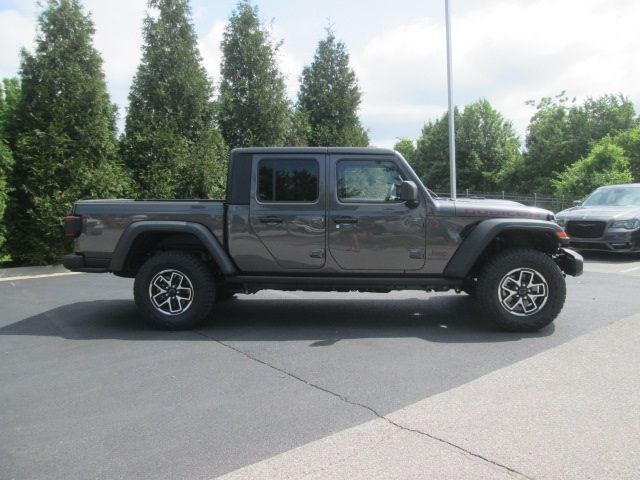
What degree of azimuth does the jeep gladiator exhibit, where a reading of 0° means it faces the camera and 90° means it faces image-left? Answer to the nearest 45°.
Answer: approximately 270°

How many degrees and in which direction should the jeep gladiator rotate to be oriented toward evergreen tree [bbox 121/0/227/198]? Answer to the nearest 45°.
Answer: approximately 135° to its left

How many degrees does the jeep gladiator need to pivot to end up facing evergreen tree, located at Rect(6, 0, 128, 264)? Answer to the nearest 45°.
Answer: approximately 135° to its left

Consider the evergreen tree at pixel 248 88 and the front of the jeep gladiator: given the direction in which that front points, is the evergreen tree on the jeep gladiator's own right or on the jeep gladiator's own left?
on the jeep gladiator's own left

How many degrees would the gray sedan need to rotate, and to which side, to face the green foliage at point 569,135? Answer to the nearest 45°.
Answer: approximately 135° to its right

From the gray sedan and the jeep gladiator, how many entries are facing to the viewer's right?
1

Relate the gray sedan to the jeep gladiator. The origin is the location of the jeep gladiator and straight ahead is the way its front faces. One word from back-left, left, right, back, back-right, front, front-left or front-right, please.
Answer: front-left

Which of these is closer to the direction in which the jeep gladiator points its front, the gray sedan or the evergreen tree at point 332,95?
the gray sedan

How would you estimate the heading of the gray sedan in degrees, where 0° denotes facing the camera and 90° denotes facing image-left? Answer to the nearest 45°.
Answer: approximately 45°

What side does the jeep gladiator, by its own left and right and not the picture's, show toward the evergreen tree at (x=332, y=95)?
left

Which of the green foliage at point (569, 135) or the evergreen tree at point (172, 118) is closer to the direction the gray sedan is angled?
the evergreen tree

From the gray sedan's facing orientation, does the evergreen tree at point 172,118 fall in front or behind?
in front
